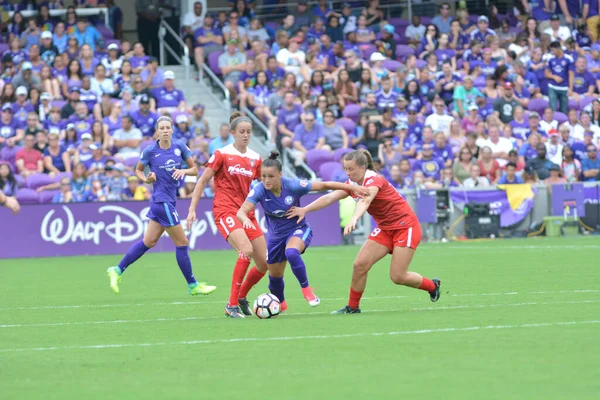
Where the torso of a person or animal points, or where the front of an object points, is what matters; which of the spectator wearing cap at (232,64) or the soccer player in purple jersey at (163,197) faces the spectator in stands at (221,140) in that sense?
the spectator wearing cap

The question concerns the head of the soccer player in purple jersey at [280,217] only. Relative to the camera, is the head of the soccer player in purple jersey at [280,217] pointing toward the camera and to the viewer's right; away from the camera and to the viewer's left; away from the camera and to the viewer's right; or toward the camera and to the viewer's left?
toward the camera and to the viewer's left

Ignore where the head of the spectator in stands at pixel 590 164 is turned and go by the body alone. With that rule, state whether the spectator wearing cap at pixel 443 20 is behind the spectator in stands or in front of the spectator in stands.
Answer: behind

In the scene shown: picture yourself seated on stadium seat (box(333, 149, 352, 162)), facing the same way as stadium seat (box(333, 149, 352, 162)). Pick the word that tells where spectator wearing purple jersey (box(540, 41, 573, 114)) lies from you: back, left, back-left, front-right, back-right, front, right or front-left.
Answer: back-left

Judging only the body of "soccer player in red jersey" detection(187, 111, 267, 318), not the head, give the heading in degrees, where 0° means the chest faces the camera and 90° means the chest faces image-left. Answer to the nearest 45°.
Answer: approximately 315°

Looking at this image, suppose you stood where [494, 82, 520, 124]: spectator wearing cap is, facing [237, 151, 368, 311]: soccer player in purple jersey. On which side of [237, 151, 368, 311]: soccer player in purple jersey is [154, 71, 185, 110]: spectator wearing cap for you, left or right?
right

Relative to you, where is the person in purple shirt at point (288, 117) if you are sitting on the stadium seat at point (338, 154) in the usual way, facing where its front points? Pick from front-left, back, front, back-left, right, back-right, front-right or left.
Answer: back-right

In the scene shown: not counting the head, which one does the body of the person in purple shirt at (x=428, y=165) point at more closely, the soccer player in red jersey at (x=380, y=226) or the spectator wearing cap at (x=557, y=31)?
the soccer player in red jersey

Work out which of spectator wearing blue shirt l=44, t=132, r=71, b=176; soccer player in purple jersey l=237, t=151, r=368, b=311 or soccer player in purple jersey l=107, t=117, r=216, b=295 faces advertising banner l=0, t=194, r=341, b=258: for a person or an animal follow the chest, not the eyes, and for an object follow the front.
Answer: the spectator wearing blue shirt

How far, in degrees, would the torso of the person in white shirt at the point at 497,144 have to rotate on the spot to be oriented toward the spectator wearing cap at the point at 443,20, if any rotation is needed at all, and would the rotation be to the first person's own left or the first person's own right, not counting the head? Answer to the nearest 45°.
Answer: approximately 180°

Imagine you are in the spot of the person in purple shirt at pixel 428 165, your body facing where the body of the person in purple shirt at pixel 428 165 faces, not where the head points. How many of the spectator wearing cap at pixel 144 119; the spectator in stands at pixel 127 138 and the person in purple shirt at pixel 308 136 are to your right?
3
